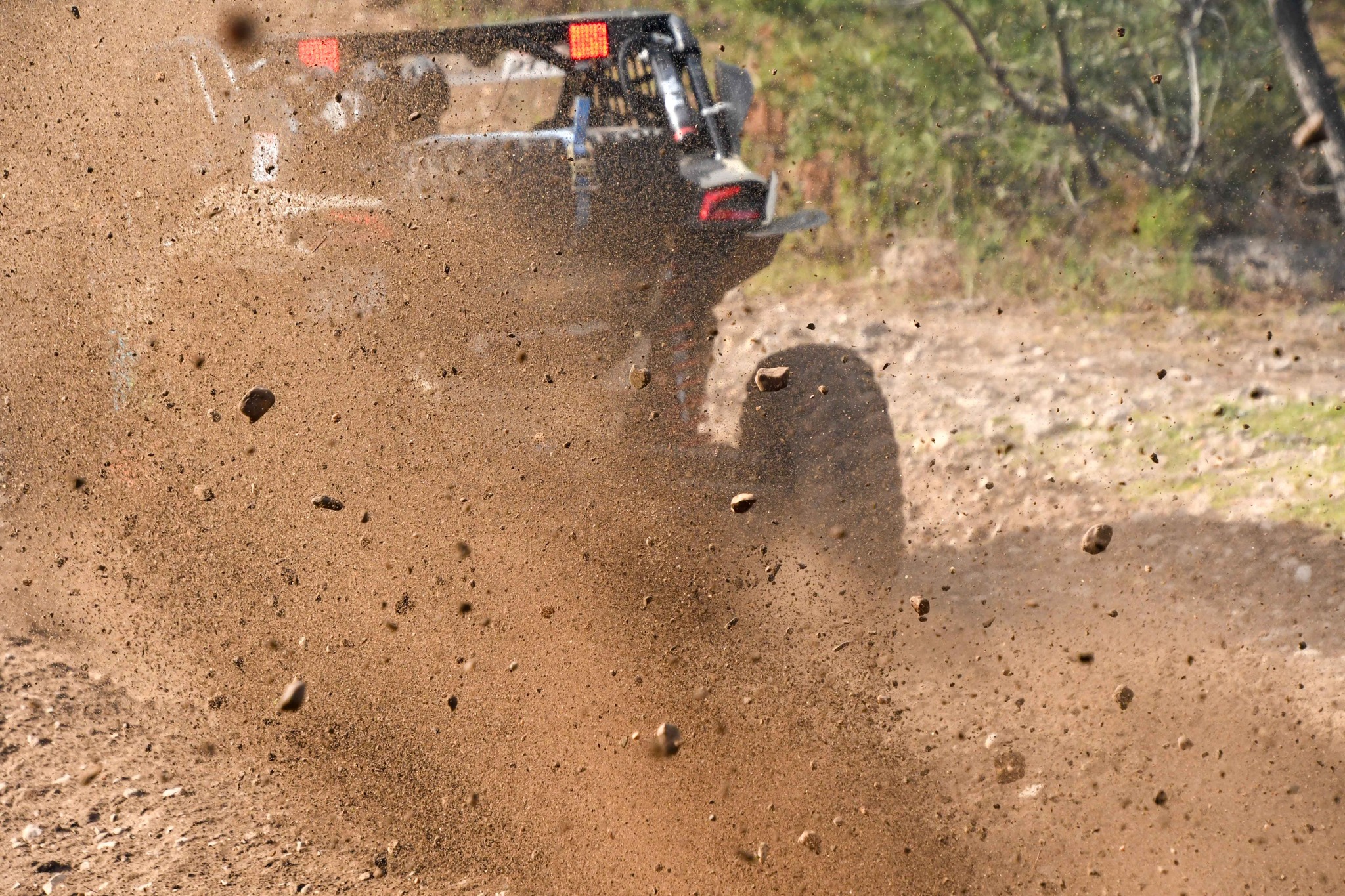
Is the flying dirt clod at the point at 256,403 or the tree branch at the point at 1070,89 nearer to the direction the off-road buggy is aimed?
the tree branch

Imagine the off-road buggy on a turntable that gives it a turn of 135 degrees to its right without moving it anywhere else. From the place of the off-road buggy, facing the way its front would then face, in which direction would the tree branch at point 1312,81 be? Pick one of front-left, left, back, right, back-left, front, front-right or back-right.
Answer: front-left

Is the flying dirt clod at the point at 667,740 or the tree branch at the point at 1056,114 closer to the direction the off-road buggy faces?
the tree branch

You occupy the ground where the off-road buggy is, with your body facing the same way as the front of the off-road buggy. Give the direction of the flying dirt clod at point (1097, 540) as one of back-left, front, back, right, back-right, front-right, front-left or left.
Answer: back-right

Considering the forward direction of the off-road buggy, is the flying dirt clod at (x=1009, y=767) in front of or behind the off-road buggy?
behind

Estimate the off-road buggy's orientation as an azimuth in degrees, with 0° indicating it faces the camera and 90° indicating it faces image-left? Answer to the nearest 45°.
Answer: approximately 180°

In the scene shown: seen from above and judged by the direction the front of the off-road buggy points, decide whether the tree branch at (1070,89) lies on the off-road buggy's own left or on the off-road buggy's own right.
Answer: on the off-road buggy's own right

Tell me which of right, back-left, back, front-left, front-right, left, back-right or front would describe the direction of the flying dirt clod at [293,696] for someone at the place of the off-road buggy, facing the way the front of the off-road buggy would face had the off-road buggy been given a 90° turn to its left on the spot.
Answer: front-left
